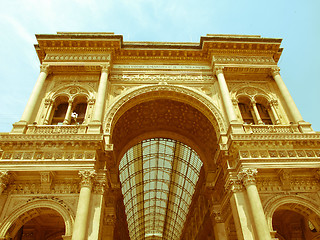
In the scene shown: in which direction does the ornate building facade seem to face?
toward the camera
